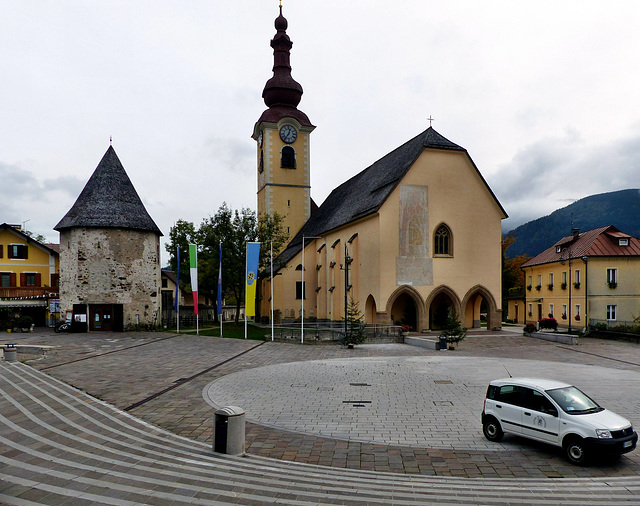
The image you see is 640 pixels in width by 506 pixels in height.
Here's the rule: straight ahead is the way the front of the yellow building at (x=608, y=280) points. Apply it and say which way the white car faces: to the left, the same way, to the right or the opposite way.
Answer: to the left

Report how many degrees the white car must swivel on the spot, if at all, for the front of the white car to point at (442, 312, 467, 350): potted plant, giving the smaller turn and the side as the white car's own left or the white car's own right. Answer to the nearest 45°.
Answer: approximately 135° to the white car's own left

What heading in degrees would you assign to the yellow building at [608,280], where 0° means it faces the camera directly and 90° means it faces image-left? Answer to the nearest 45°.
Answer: approximately 45°

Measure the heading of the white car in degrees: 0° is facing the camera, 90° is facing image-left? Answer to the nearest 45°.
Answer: approximately 315°
